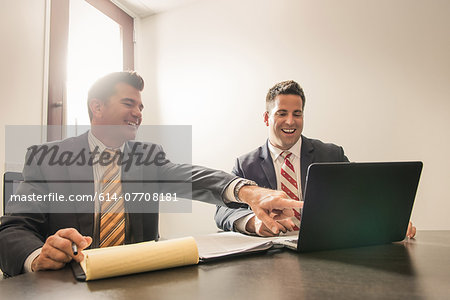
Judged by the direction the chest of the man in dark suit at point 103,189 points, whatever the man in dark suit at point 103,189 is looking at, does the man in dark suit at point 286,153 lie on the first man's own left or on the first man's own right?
on the first man's own left

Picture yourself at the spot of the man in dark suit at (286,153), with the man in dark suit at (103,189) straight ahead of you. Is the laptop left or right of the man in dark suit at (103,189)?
left

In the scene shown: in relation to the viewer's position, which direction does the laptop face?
facing away from the viewer and to the left of the viewer

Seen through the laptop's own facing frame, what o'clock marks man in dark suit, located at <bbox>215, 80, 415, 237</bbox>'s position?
The man in dark suit is roughly at 1 o'clock from the laptop.

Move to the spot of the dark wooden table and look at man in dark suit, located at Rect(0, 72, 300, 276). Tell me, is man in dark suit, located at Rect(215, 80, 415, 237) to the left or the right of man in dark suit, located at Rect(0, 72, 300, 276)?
right

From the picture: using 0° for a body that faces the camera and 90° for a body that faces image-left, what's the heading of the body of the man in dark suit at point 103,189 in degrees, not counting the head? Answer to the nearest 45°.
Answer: approximately 315°

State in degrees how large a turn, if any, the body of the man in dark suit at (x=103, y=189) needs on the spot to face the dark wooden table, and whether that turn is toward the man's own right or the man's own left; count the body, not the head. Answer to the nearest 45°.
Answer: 0° — they already face it

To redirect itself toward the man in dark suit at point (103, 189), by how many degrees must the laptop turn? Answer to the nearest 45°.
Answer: approximately 45° to its left

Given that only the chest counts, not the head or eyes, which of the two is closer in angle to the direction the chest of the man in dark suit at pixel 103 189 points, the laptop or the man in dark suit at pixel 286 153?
the laptop
